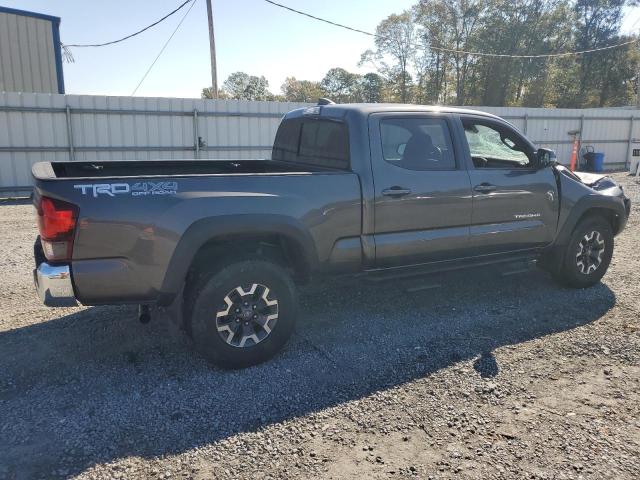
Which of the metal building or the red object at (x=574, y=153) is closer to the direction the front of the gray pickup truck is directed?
the red object

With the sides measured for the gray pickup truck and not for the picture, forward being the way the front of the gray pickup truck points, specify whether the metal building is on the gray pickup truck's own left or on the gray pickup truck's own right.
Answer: on the gray pickup truck's own left

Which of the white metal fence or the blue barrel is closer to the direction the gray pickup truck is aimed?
the blue barrel

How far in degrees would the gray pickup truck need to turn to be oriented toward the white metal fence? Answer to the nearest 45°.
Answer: approximately 90° to its left

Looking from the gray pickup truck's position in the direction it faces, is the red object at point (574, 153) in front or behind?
in front

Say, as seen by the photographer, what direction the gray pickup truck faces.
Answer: facing away from the viewer and to the right of the viewer

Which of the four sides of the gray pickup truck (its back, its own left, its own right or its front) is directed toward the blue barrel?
front
